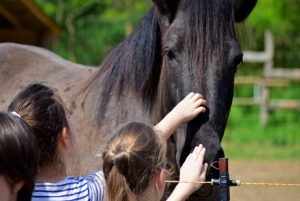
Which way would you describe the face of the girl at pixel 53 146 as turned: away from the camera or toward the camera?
away from the camera

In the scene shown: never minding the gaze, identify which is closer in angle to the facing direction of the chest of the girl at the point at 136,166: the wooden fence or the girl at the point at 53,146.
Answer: the wooden fence

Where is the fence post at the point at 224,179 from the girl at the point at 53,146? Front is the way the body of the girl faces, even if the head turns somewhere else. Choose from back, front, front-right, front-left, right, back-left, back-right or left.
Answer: front-right

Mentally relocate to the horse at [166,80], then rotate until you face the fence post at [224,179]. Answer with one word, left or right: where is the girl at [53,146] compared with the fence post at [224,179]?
right

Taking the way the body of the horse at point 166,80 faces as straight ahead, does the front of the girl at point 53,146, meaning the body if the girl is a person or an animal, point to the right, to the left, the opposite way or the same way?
to the left

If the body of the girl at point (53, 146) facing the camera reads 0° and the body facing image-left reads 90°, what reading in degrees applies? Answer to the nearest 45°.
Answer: approximately 225°

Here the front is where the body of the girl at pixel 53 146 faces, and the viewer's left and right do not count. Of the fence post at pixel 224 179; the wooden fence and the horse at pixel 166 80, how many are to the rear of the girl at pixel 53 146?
0

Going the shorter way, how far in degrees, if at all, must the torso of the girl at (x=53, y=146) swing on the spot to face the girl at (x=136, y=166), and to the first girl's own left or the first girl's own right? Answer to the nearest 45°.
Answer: approximately 90° to the first girl's own right

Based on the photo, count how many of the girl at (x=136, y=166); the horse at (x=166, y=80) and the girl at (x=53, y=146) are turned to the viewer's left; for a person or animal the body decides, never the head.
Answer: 0

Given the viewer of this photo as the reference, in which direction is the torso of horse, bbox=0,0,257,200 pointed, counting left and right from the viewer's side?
facing the viewer and to the right of the viewer

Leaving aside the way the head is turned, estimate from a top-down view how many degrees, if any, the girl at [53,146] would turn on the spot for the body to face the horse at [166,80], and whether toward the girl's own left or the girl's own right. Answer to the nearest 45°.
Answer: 0° — they already face it

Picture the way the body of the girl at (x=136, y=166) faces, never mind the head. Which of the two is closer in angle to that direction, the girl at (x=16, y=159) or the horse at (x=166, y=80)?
the horse

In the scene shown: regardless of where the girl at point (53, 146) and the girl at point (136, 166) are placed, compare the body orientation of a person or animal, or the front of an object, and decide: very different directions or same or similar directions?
same or similar directions

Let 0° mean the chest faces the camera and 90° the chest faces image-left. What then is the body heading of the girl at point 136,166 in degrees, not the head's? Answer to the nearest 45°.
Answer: approximately 225°

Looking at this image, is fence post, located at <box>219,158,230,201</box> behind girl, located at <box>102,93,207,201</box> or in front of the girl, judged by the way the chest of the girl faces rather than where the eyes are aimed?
in front

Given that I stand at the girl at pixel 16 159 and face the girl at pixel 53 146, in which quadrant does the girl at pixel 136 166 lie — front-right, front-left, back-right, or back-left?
front-right
